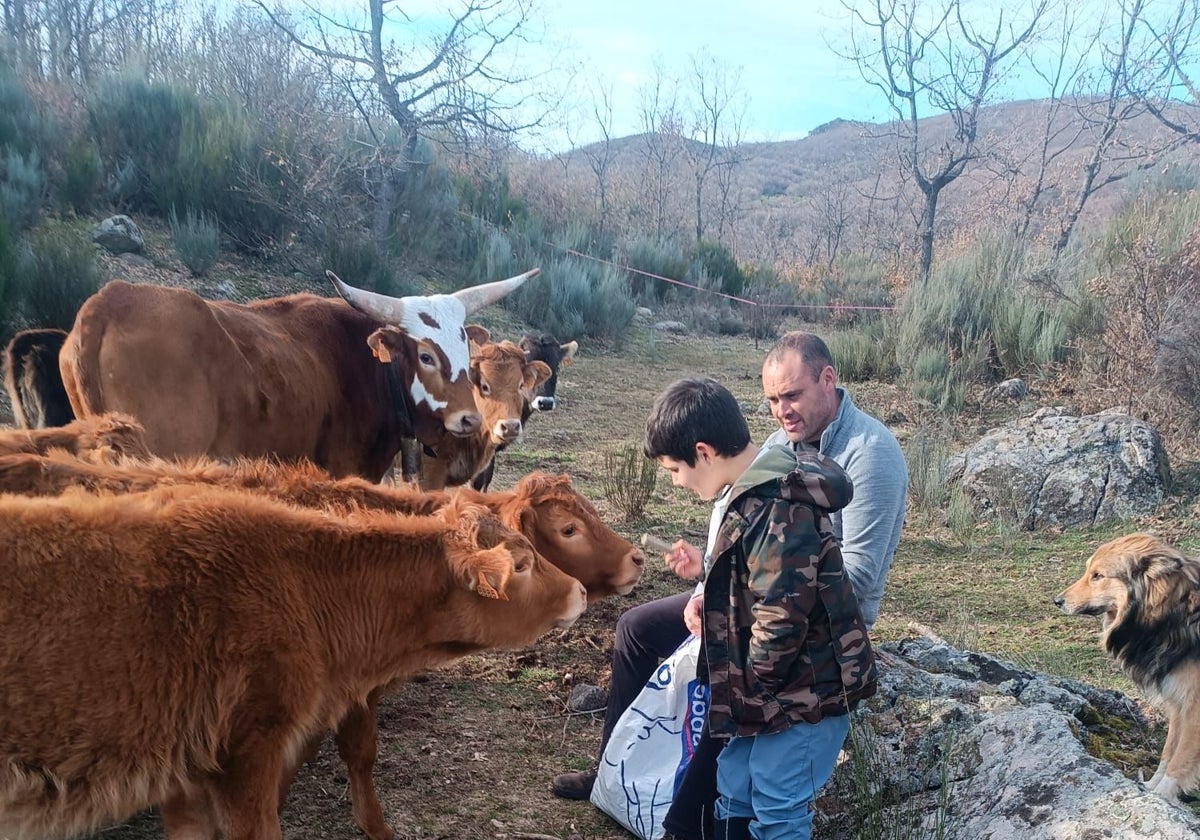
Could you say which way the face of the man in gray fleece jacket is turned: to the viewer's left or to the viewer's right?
to the viewer's left

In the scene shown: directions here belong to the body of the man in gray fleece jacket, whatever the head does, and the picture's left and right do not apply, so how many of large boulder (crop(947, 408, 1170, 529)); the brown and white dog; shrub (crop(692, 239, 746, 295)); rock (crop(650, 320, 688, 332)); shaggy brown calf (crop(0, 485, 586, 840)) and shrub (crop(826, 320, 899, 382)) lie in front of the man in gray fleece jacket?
1

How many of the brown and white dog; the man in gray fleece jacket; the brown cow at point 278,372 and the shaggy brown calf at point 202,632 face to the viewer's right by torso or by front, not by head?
2

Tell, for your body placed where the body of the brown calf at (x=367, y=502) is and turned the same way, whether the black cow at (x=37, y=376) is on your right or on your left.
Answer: on your left

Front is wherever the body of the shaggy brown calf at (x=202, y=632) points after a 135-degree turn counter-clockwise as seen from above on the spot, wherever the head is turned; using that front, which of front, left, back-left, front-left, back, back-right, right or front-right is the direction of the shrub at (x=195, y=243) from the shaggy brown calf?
front-right

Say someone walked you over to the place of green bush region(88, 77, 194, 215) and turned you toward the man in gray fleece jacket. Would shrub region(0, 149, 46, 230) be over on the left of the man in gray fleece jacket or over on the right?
right

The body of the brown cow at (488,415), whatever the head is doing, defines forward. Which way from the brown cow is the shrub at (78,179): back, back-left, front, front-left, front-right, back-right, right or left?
back

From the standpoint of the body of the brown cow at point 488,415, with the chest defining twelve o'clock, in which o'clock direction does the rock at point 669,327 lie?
The rock is roughly at 8 o'clock from the brown cow.

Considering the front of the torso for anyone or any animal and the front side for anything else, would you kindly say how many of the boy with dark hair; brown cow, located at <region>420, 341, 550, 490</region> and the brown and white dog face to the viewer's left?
2

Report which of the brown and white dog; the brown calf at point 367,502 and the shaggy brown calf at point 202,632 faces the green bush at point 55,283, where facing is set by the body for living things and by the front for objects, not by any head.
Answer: the brown and white dog

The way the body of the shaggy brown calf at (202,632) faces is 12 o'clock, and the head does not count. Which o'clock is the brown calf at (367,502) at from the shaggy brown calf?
The brown calf is roughly at 10 o'clock from the shaggy brown calf.

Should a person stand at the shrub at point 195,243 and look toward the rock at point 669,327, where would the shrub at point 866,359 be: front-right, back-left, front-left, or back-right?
front-right

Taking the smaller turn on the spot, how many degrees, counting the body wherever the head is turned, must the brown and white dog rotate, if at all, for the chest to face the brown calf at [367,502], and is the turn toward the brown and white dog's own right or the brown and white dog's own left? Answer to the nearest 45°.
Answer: approximately 45° to the brown and white dog's own left

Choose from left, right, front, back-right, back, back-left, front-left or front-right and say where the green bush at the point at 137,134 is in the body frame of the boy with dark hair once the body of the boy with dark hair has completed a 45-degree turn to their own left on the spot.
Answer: right

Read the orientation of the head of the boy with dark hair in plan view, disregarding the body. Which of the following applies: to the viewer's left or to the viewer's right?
to the viewer's left

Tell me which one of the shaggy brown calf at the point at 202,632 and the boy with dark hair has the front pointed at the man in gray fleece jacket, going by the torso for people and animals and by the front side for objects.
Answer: the shaggy brown calf

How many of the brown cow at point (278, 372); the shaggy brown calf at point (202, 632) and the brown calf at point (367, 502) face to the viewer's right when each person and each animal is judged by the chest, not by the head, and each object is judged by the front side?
3

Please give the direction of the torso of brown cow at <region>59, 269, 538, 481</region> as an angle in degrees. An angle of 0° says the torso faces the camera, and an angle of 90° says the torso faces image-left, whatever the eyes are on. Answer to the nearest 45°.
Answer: approximately 270°

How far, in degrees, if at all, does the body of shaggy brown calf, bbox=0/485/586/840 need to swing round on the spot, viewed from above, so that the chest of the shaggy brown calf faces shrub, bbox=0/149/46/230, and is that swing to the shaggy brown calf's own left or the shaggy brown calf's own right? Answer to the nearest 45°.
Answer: approximately 90° to the shaggy brown calf's own left
